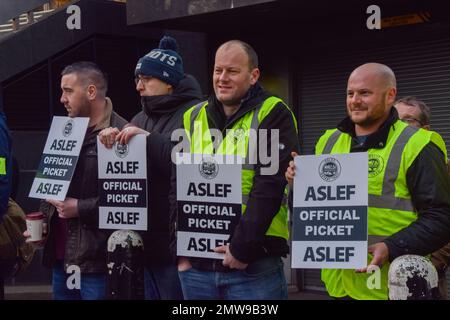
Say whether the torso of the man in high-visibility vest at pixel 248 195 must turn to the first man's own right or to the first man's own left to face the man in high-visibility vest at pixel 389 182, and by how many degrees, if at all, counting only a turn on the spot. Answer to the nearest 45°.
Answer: approximately 90° to the first man's own left

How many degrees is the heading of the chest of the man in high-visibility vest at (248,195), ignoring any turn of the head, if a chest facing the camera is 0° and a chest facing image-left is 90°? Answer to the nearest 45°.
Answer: approximately 45°

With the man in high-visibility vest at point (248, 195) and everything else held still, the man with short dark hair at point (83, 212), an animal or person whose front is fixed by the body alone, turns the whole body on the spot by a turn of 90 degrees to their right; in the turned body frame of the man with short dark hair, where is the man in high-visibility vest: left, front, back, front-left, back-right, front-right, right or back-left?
back-right

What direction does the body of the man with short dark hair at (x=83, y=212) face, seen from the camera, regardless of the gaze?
to the viewer's left

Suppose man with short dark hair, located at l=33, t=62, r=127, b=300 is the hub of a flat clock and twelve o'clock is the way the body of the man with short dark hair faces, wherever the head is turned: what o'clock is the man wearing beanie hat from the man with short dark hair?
The man wearing beanie hat is roughly at 7 o'clock from the man with short dark hair.

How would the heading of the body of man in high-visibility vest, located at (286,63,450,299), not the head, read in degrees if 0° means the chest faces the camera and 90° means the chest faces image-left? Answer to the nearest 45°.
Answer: approximately 45°
